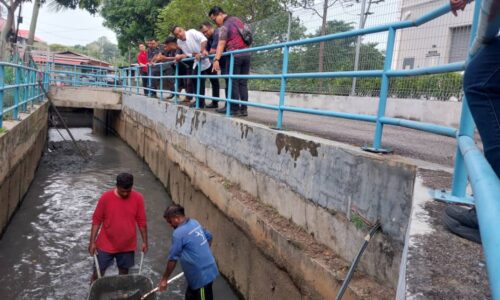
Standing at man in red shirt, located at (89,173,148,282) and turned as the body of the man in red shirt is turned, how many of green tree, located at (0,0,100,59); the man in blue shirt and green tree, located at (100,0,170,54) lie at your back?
2

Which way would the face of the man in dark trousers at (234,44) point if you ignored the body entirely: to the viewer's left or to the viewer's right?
to the viewer's left

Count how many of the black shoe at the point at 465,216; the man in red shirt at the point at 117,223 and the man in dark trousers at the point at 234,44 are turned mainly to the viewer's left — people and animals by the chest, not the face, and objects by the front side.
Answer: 2

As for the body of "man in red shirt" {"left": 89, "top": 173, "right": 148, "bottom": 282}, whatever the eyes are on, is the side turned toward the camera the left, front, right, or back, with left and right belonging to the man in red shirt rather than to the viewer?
front

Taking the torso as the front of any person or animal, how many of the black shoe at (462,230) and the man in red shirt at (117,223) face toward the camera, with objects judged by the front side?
1

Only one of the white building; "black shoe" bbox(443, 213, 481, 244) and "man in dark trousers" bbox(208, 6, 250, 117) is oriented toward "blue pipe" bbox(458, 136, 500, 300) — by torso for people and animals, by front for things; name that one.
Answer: the white building

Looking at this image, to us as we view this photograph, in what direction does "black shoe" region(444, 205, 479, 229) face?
facing to the left of the viewer

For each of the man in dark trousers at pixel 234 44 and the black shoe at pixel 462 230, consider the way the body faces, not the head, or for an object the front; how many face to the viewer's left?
2

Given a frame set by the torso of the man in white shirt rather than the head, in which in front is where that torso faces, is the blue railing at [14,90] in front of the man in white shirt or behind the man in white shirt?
in front

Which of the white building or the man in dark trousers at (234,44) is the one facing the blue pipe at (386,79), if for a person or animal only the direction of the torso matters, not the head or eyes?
the white building

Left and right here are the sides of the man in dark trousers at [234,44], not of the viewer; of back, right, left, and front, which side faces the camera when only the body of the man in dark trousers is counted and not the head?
left

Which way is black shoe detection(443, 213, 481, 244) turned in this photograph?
to the viewer's left
